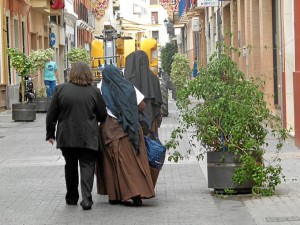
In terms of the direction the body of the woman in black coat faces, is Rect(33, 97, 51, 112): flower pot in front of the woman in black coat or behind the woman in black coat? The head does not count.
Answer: in front

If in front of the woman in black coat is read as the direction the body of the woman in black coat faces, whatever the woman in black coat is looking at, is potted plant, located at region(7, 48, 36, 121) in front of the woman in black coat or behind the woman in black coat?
in front

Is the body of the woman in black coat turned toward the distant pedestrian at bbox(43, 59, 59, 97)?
yes

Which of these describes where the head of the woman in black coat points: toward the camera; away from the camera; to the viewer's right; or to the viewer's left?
away from the camera

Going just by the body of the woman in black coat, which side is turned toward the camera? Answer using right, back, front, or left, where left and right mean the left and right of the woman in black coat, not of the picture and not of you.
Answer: back

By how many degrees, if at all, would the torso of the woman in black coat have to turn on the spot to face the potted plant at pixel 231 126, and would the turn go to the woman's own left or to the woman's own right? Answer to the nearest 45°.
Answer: approximately 90° to the woman's own right

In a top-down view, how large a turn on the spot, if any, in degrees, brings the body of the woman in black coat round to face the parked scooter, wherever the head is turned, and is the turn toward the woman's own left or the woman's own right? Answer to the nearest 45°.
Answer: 0° — they already face it

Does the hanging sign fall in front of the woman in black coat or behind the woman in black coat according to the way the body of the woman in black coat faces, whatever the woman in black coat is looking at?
in front
